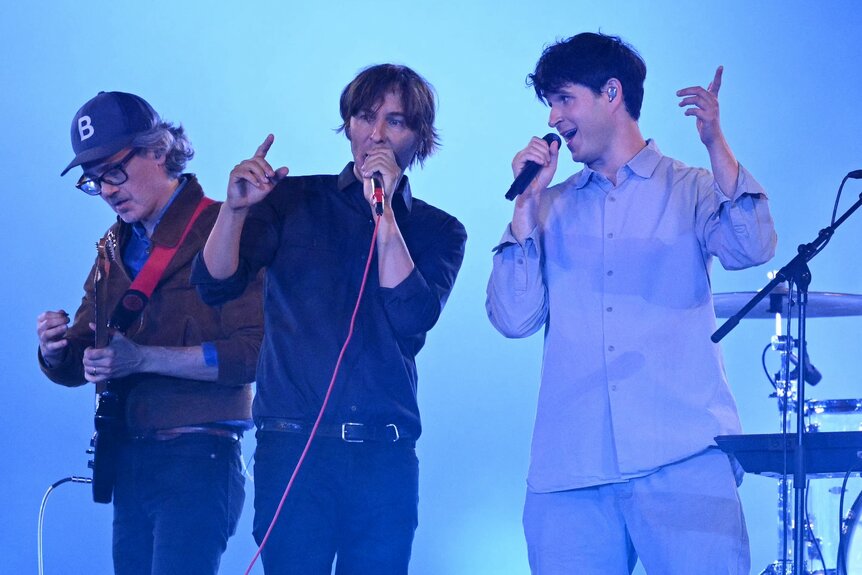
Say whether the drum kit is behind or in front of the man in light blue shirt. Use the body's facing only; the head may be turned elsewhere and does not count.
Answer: behind

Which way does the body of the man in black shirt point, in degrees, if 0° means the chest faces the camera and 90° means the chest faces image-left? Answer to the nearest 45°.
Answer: approximately 0°

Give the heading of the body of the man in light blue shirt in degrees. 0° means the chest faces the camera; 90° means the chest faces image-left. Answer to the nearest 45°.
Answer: approximately 0°

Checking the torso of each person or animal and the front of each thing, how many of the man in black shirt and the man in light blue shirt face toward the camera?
2

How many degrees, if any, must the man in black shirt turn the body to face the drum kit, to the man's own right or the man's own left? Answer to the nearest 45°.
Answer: approximately 135° to the man's own left

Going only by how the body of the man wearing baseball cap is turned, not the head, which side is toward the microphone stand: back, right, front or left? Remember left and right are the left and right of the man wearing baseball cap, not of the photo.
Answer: left

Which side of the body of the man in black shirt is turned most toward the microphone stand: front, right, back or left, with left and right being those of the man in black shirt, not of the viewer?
left
